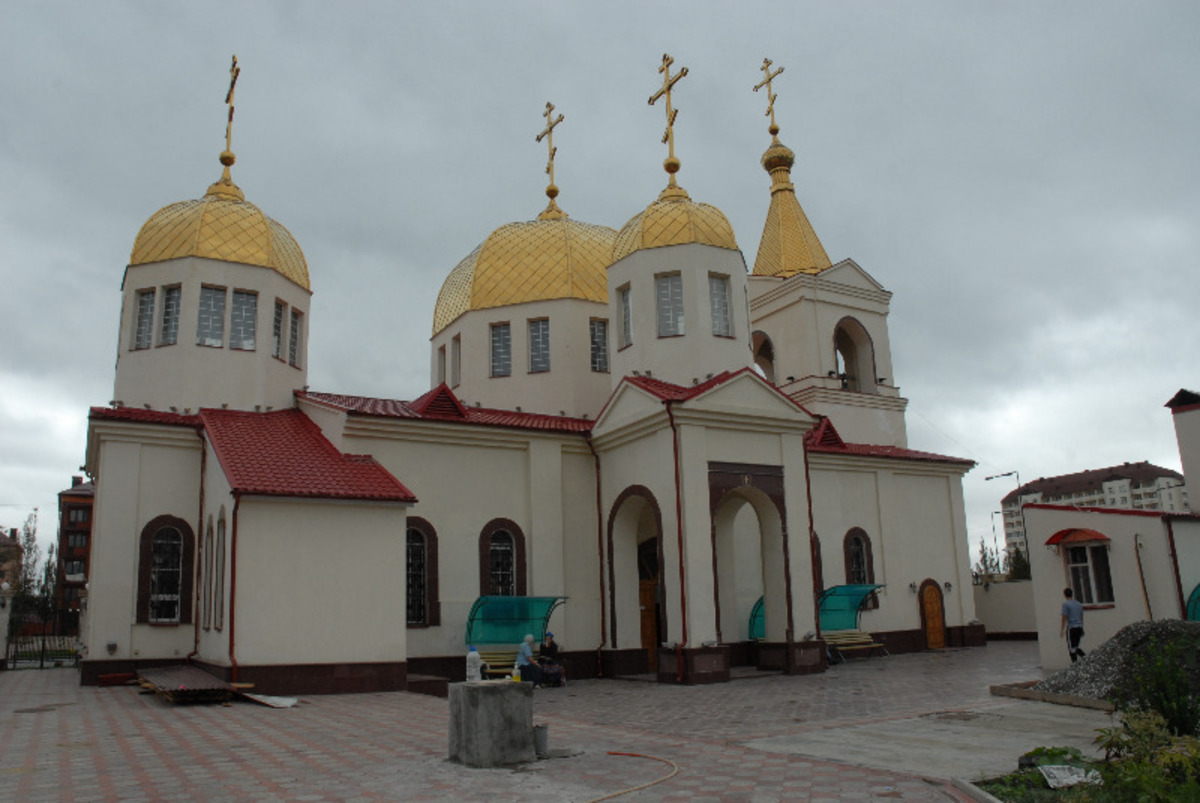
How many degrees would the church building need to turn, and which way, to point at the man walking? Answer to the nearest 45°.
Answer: approximately 45° to its left

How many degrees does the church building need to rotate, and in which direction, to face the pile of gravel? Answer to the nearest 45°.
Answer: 0° — it already faces it

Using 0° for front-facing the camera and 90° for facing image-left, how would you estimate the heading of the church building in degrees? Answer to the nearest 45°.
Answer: approximately 315°

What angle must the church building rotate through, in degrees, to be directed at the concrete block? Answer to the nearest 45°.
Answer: approximately 45° to its right

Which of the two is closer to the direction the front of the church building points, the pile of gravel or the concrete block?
the pile of gravel
